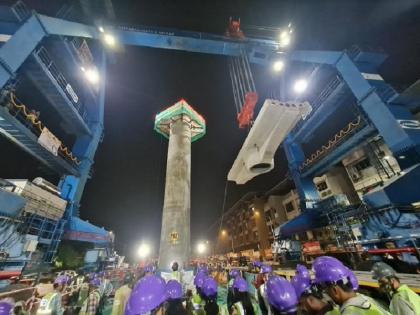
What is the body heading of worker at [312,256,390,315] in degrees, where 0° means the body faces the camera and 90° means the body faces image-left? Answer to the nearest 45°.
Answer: approximately 135°

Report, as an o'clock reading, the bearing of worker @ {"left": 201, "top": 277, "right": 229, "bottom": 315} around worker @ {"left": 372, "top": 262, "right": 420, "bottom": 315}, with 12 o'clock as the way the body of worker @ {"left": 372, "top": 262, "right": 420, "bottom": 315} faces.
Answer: worker @ {"left": 201, "top": 277, "right": 229, "bottom": 315} is roughly at 12 o'clock from worker @ {"left": 372, "top": 262, "right": 420, "bottom": 315}.

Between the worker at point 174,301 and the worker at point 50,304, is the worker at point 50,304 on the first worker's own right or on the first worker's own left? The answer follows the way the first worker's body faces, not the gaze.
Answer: on the first worker's own left

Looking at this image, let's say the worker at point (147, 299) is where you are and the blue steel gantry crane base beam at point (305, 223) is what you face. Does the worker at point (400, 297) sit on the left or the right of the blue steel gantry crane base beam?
right

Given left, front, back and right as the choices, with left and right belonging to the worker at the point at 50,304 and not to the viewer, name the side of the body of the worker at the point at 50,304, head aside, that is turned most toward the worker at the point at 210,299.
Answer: right

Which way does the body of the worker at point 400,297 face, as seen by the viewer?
to the viewer's left

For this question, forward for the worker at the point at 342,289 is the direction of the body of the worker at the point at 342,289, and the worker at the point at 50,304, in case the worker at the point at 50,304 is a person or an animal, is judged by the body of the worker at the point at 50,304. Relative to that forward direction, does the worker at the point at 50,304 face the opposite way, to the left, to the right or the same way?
the same way

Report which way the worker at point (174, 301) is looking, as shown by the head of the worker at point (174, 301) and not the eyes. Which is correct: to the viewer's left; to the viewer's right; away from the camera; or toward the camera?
away from the camera

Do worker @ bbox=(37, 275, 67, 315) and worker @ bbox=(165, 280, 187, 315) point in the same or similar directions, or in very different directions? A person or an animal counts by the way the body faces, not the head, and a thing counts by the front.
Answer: same or similar directions

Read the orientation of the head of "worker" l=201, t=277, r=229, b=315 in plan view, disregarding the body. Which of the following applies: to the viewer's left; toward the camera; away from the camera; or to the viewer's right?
away from the camera

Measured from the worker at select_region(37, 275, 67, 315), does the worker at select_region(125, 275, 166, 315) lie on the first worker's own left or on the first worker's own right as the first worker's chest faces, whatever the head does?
on the first worker's own right

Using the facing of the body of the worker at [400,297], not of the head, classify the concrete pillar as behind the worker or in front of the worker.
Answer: in front

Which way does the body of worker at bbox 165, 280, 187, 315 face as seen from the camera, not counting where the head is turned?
away from the camera

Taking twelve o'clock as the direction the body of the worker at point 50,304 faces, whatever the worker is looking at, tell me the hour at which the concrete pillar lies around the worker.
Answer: The concrete pillar is roughly at 12 o'clock from the worker.
